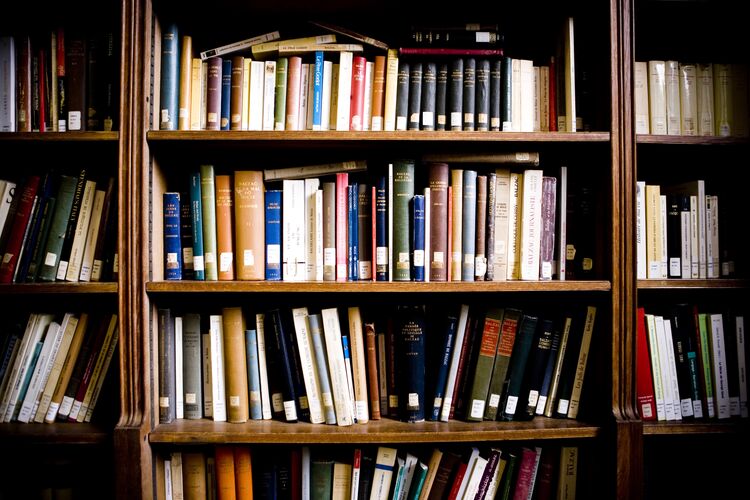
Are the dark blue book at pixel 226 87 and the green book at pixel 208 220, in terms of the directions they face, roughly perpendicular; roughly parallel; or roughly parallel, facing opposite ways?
roughly parallel

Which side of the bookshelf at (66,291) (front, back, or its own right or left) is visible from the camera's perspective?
front

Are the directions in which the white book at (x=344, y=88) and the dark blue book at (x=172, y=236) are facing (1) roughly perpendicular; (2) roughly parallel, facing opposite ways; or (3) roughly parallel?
roughly parallel

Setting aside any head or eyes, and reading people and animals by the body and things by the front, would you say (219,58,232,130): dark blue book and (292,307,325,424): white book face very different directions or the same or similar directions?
same or similar directions
